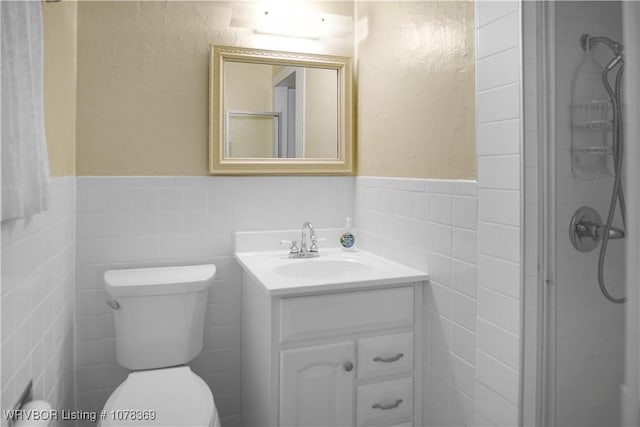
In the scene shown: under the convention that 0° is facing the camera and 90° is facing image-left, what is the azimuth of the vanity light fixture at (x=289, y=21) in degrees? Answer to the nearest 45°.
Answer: approximately 0°

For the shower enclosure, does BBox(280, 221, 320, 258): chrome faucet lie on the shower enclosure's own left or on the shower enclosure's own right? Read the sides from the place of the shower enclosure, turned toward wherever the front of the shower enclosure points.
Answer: on the shower enclosure's own right

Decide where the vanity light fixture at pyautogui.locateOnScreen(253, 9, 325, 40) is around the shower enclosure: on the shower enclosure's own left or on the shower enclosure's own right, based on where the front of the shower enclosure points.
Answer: on the shower enclosure's own right

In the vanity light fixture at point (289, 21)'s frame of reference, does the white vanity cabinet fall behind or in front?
in front

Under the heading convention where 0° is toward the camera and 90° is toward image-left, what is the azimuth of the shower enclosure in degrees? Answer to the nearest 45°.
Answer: approximately 45°
